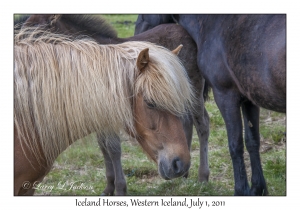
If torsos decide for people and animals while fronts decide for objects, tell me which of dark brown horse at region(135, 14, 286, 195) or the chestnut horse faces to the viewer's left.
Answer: the dark brown horse

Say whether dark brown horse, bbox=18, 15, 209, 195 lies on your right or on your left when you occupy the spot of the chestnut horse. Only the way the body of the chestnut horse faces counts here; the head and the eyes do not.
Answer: on your left

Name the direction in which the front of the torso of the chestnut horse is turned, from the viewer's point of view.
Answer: to the viewer's right

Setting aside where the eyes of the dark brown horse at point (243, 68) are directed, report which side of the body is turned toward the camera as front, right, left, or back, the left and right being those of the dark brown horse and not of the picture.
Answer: left

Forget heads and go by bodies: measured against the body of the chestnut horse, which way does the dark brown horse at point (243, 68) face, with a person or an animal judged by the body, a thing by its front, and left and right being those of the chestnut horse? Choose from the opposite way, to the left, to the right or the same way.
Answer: the opposite way
